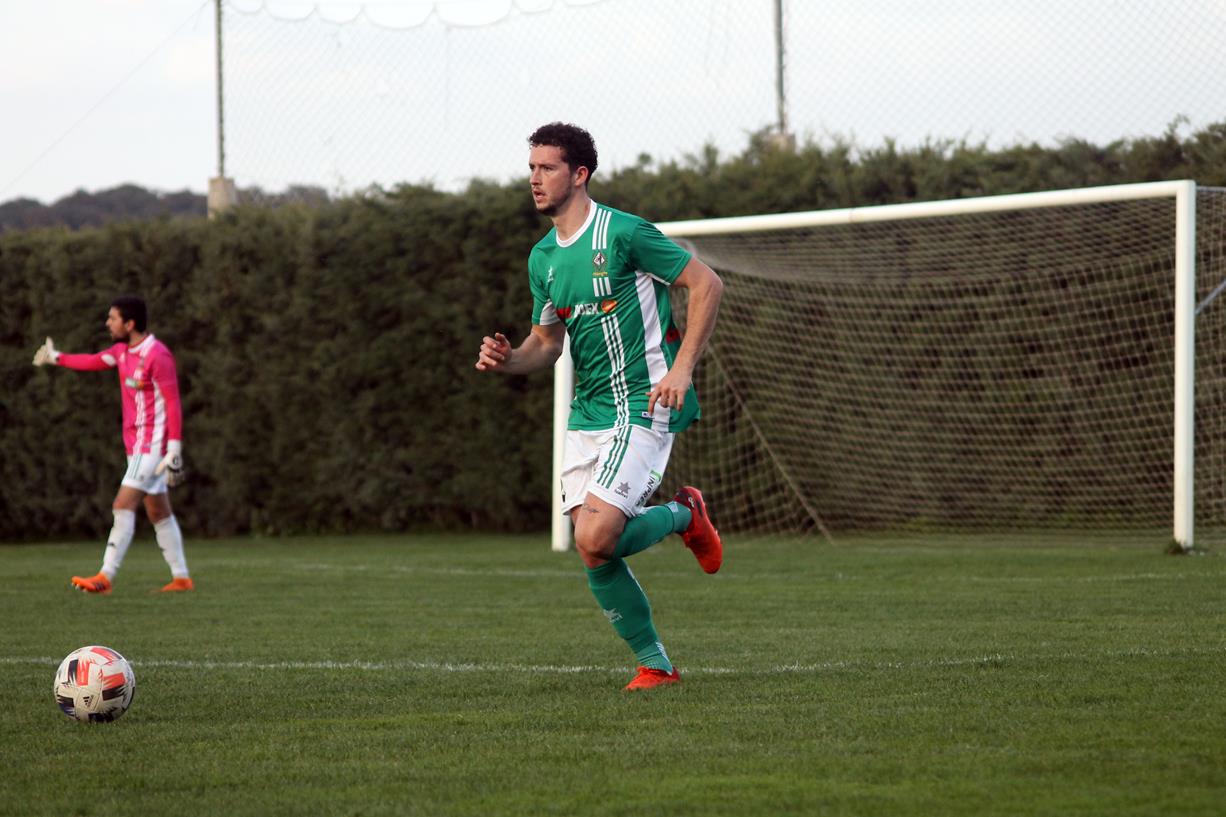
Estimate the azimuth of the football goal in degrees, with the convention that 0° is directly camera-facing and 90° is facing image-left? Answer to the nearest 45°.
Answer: approximately 45°

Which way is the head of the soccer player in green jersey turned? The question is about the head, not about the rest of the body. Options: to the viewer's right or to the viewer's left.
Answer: to the viewer's left

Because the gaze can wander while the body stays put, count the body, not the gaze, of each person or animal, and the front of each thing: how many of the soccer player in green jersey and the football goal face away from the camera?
0

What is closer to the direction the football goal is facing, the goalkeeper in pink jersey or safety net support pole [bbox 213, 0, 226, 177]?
the goalkeeper in pink jersey

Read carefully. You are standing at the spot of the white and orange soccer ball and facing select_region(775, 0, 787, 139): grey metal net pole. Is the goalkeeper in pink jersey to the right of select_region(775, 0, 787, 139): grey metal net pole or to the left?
left

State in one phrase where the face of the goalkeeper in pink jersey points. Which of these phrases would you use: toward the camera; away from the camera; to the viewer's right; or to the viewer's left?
to the viewer's left

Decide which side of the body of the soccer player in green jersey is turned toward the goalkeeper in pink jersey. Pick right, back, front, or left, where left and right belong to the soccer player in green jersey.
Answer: right

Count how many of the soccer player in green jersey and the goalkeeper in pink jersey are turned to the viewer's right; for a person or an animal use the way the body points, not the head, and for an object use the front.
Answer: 0

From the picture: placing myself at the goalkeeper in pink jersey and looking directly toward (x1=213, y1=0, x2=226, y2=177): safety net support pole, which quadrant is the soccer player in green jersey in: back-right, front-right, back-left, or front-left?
back-right
